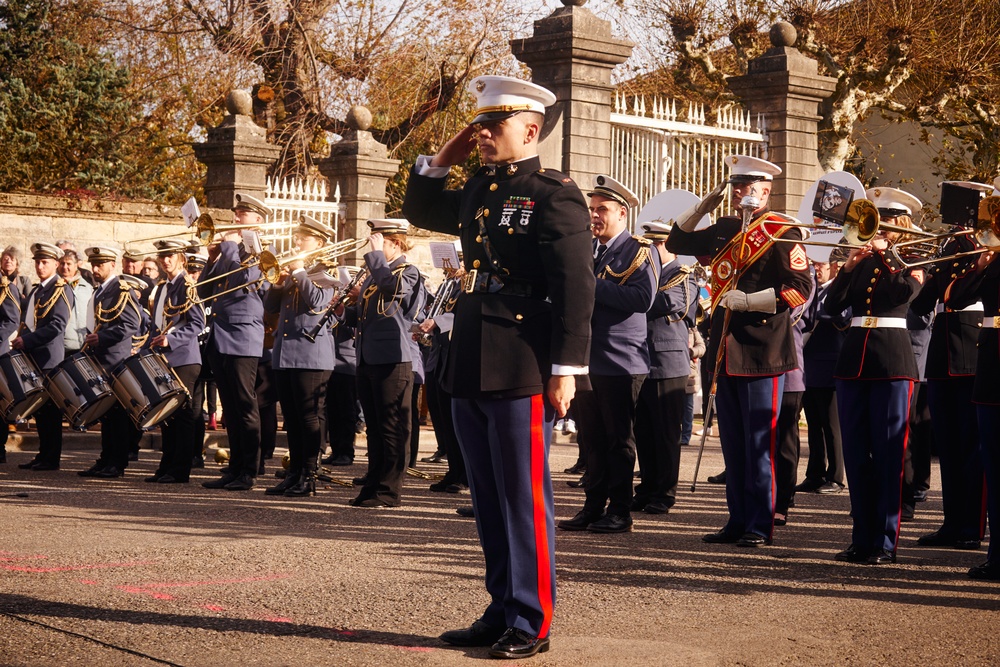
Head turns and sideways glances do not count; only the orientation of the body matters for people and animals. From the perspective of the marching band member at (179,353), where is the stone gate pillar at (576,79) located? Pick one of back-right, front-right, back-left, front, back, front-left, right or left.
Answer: back

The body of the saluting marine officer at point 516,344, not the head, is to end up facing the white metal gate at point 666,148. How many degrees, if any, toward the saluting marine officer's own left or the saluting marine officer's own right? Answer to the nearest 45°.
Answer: approximately 135° to the saluting marine officer's own right

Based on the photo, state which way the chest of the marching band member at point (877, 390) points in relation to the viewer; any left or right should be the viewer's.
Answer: facing the viewer and to the left of the viewer

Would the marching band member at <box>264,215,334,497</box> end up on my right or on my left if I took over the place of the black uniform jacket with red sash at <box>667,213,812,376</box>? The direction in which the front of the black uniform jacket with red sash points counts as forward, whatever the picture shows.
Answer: on my right

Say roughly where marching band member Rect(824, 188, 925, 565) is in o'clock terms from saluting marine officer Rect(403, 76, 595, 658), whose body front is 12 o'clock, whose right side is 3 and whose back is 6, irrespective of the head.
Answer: marching band member Rect(824, 188, 925, 565) is roughly at 6 o'clock from saluting marine officer Rect(403, 76, 595, 658).

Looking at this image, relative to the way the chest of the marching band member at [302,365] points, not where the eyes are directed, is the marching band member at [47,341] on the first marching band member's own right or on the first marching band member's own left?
on the first marching band member's own right

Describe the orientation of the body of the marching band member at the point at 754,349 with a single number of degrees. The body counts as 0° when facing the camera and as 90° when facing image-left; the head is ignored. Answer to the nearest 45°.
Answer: approximately 45°

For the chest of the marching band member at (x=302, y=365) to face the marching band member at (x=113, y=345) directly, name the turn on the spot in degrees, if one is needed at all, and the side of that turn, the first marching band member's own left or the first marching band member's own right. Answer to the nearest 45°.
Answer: approximately 90° to the first marching band member's own right
